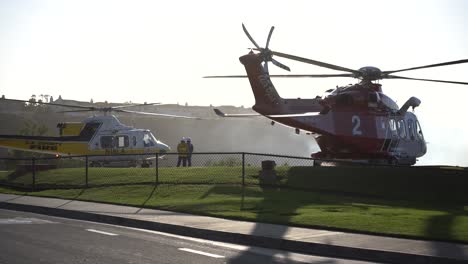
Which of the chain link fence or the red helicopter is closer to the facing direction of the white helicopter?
the red helicopter

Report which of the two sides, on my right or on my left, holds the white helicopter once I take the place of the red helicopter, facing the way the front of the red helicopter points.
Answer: on my left

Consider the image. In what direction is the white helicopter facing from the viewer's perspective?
to the viewer's right

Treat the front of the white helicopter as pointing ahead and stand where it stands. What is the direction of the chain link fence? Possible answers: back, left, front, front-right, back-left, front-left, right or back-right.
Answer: right

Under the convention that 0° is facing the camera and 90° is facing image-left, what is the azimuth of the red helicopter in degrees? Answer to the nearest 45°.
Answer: approximately 225°
